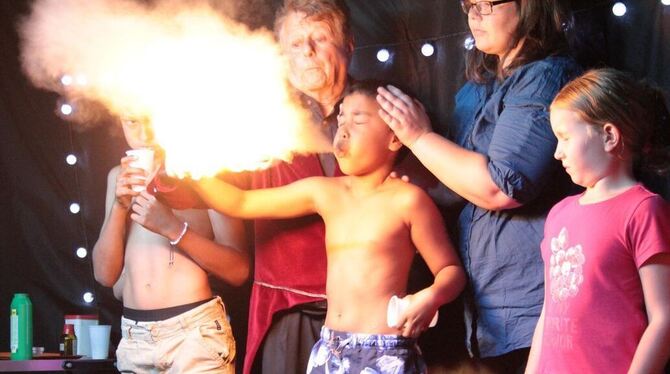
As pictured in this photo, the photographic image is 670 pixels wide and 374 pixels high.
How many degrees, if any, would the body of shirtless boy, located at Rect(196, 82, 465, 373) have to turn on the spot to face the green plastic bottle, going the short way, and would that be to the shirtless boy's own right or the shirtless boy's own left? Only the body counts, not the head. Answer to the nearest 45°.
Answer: approximately 90° to the shirtless boy's own right

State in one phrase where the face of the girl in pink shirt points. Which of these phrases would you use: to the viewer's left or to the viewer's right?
to the viewer's left

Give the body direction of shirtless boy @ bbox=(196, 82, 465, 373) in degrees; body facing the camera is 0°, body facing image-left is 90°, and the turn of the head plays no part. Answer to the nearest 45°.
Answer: approximately 45°

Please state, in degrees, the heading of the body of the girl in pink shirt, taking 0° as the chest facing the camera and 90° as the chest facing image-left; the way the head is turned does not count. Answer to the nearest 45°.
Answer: approximately 45°

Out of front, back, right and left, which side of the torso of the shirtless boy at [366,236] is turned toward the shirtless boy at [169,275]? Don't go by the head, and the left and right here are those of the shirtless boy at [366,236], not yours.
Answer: right

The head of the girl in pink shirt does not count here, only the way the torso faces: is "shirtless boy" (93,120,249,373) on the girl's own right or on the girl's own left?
on the girl's own right

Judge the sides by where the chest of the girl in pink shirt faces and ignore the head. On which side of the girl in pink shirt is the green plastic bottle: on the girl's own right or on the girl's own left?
on the girl's own right
